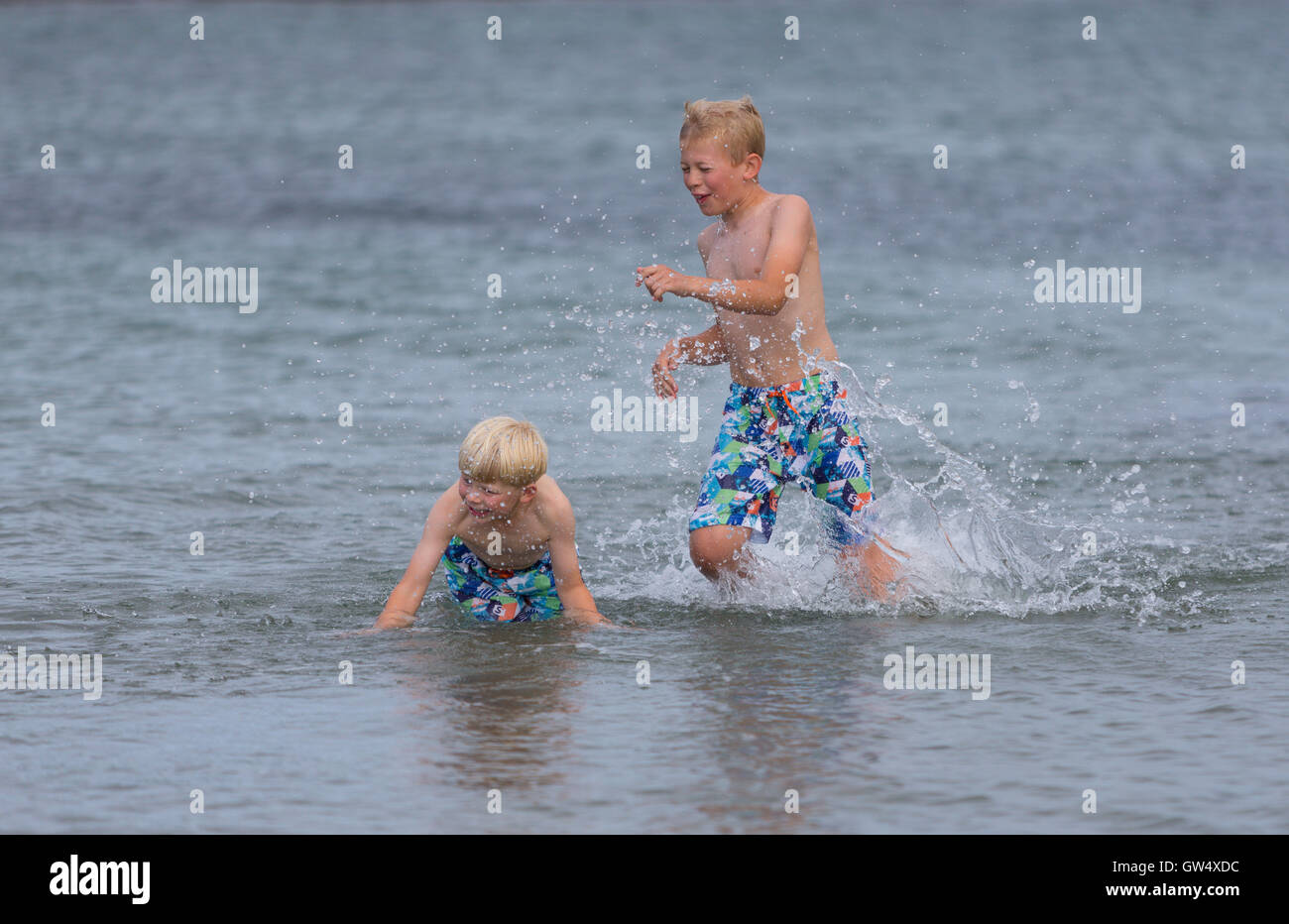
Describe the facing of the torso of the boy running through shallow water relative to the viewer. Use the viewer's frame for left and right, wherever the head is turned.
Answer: facing the viewer and to the left of the viewer

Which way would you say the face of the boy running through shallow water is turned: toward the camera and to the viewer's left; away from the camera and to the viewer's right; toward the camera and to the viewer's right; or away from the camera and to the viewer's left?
toward the camera and to the viewer's left
